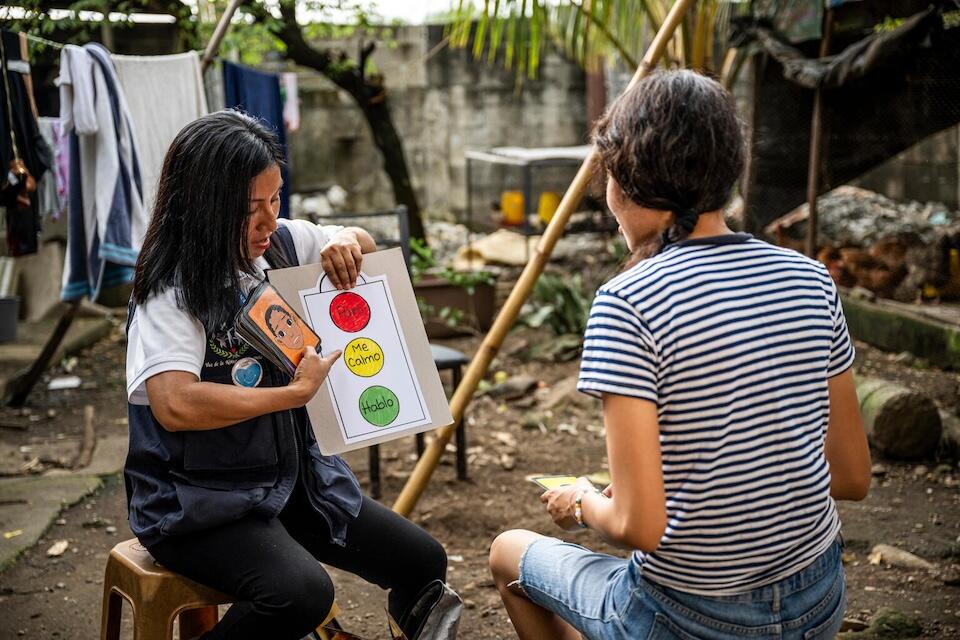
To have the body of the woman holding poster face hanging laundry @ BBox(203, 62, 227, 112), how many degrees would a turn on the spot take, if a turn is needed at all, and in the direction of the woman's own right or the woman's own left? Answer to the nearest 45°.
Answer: approximately 135° to the woman's own left

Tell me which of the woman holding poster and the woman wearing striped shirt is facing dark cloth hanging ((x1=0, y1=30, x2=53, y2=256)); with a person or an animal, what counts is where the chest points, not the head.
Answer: the woman wearing striped shirt

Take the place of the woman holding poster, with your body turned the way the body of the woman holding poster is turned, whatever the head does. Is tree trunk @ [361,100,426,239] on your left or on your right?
on your left

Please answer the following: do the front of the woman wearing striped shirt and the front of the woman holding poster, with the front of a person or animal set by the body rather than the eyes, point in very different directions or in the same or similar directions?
very different directions

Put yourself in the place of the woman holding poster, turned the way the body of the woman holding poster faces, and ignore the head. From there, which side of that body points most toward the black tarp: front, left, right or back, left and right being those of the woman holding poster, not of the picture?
left

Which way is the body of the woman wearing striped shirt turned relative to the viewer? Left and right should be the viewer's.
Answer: facing away from the viewer and to the left of the viewer

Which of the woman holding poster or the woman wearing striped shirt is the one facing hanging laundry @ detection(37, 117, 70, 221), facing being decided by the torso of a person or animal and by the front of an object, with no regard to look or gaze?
the woman wearing striped shirt

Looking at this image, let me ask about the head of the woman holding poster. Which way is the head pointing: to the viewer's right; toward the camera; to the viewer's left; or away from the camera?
to the viewer's right

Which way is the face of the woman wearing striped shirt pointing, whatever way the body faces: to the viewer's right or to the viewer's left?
to the viewer's left

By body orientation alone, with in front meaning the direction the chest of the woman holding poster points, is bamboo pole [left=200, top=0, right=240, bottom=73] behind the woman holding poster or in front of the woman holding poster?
behind

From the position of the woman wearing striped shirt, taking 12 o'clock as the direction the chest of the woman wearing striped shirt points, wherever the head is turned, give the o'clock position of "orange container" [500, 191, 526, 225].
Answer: The orange container is roughly at 1 o'clock from the woman wearing striped shirt.

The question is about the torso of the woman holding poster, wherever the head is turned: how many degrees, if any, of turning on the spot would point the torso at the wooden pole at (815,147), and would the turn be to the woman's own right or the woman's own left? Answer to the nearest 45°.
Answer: approximately 90° to the woman's own left

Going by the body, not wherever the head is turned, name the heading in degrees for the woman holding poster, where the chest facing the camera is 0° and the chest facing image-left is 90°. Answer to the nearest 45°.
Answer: approximately 315°

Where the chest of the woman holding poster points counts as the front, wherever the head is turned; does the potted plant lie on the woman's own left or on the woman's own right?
on the woman's own left

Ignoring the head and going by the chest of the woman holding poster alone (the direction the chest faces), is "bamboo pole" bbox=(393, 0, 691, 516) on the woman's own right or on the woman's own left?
on the woman's own left
